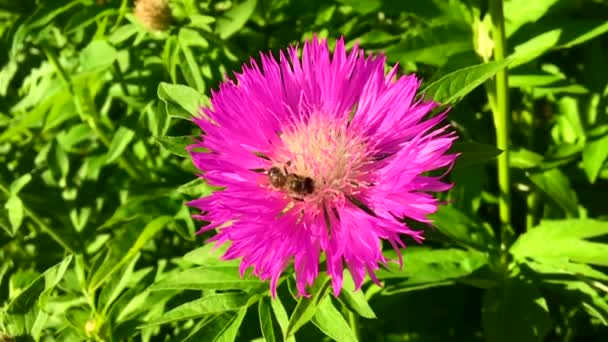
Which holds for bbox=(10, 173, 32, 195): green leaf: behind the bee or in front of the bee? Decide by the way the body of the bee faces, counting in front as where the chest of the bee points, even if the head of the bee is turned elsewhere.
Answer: in front

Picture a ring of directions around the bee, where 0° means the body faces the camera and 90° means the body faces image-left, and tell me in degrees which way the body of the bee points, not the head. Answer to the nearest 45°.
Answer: approximately 90°

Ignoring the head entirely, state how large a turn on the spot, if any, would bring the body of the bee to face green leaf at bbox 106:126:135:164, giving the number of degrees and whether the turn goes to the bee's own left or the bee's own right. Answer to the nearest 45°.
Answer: approximately 45° to the bee's own right

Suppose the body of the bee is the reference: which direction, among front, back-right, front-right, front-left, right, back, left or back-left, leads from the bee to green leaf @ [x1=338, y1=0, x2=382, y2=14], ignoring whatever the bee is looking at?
back-right

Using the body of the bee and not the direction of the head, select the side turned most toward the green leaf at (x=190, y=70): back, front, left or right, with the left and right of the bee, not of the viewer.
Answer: right

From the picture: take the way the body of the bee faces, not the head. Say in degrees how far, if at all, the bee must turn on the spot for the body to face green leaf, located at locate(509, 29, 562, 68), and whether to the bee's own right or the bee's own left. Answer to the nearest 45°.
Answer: approximately 135° to the bee's own right

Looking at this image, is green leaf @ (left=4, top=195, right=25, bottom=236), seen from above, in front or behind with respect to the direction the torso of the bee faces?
in front

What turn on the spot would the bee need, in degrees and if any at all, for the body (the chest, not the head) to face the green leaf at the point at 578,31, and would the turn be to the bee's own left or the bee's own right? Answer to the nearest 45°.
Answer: approximately 135° to the bee's own right

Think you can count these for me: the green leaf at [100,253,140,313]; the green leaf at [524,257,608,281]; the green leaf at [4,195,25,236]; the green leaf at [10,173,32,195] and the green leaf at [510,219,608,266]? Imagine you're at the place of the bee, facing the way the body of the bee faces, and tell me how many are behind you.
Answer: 2

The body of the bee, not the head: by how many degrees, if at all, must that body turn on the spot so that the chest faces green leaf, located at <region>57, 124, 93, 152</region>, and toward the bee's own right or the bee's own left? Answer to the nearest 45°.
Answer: approximately 45° to the bee's own right
